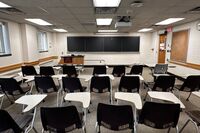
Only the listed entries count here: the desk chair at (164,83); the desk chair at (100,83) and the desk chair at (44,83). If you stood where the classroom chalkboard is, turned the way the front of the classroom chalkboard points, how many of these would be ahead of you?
3

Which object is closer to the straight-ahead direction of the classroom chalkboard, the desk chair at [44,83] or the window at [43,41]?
the desk chair

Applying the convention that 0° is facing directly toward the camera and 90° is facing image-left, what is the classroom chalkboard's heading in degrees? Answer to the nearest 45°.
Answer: approximately 0°

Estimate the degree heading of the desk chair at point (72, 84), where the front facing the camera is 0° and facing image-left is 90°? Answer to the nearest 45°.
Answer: approximately 225°

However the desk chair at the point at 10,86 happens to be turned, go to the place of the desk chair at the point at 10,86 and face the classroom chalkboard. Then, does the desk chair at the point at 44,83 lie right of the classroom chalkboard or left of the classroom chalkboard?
right

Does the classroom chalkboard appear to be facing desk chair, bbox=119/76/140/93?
yes

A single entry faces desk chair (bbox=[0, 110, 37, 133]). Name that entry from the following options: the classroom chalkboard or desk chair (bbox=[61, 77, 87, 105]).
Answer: the classroom chalkboard

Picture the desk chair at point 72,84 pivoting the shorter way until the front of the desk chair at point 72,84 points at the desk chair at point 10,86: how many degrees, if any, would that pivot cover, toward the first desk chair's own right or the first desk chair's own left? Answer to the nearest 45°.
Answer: approximately 135° to the first desk chair's own left

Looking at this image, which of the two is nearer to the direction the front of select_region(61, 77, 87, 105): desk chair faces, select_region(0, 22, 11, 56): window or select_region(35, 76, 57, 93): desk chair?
the window

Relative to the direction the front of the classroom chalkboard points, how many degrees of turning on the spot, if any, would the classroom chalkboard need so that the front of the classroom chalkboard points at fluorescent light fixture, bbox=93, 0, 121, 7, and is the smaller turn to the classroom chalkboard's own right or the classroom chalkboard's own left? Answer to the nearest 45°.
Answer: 0° — it already faces it

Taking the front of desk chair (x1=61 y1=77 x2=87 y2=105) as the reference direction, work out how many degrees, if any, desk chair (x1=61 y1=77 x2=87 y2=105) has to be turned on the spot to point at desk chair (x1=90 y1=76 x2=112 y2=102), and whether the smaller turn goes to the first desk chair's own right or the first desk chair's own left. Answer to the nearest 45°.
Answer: approximately 45° to the first desk chair's own right

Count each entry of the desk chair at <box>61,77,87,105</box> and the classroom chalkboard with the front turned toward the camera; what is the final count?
1
